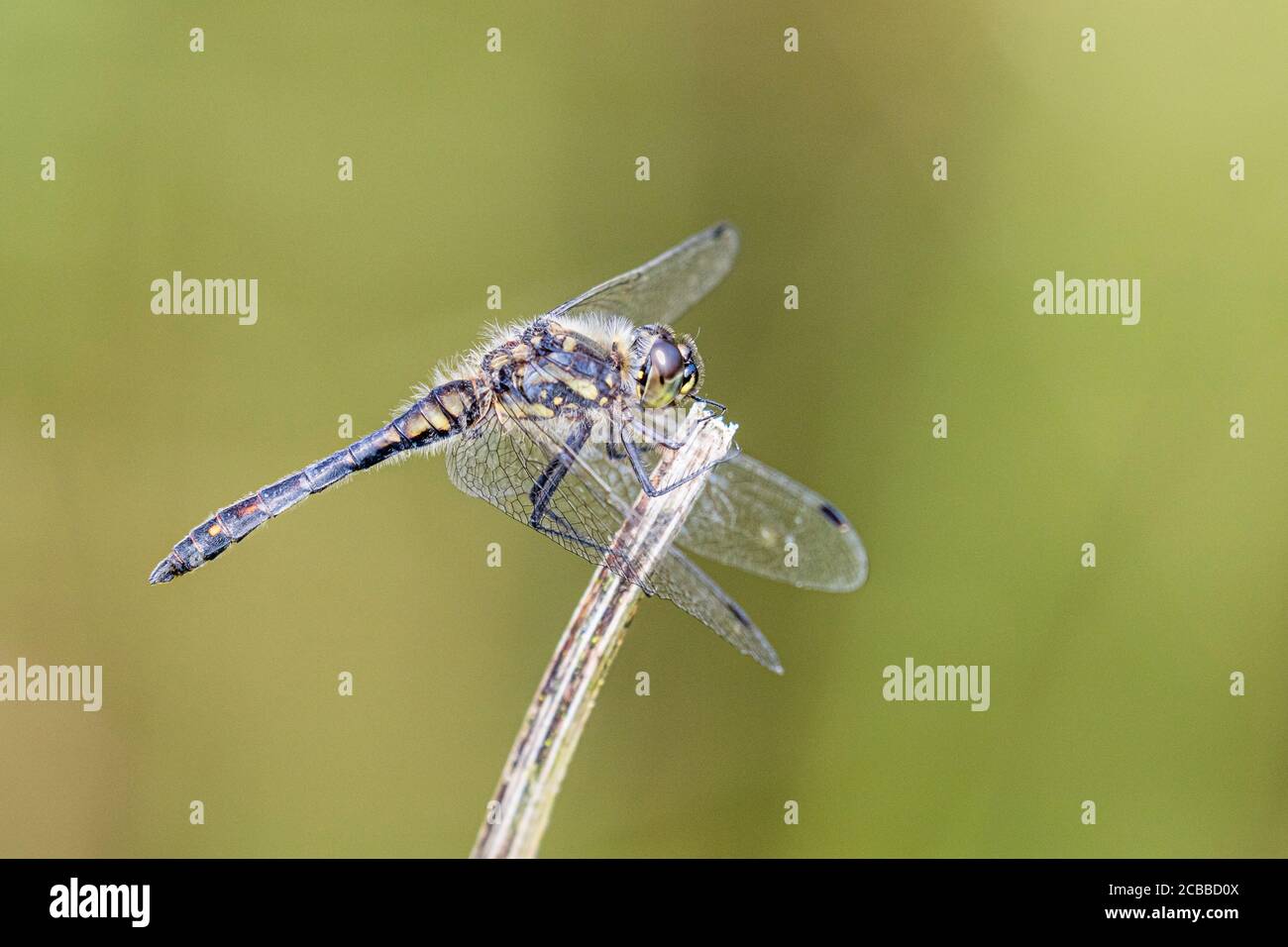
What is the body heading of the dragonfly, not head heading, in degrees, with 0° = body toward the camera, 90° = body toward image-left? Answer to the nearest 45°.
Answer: approximately 270°
